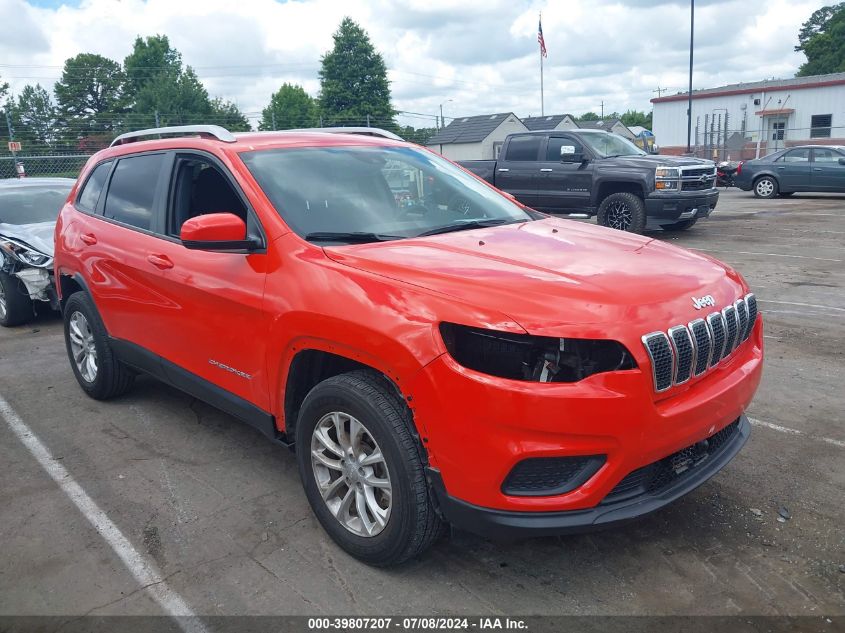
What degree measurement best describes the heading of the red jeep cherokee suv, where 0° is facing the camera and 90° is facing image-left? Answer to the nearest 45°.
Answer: approximately 315°

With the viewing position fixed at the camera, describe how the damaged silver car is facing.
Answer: facing the viewer and to the right of the viewer

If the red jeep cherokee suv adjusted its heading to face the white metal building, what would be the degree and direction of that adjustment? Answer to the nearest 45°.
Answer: approximately 90° to its left

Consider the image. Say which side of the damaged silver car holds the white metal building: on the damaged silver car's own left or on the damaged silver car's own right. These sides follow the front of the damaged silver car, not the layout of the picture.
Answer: on the damaged silver car's own left

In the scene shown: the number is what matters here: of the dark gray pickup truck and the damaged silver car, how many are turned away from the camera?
0

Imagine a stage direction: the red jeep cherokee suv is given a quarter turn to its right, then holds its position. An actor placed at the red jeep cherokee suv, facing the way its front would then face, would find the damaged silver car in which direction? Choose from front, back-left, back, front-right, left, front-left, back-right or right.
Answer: right

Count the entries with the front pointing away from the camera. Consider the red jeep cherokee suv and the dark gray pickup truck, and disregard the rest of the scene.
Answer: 0

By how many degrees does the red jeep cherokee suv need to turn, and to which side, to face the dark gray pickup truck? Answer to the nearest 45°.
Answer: approximately 135° to its left
